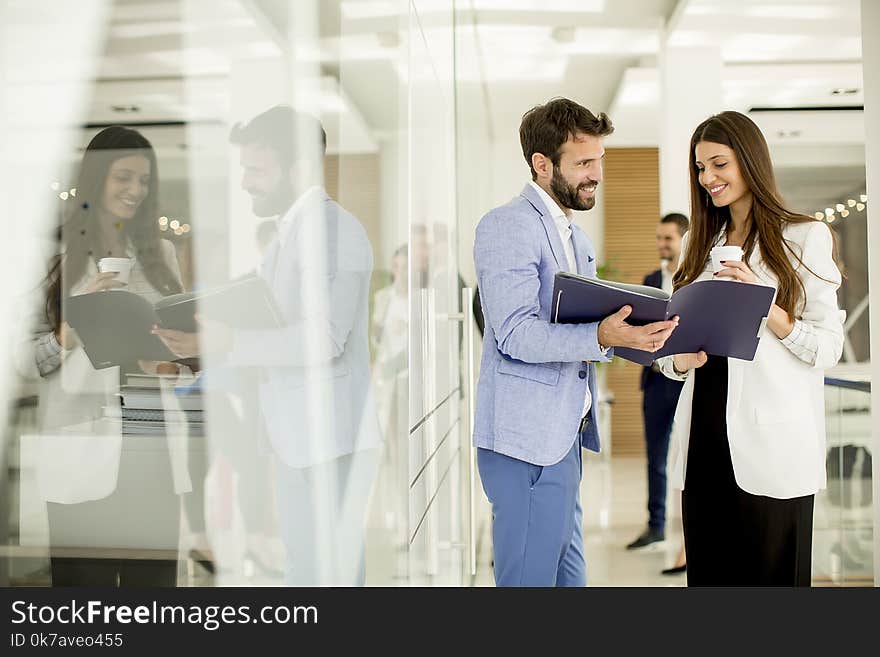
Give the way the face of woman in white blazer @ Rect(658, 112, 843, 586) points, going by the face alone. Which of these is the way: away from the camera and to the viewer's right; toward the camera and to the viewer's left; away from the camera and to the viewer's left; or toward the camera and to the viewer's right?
toward the camera and to the viewer's left

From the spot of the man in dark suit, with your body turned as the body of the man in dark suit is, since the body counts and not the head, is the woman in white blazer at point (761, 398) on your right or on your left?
on your left

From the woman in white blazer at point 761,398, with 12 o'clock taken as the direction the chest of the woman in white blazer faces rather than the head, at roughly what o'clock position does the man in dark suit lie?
The man in dark suit is roughly at 4 o'clock from the woman in white blazer.

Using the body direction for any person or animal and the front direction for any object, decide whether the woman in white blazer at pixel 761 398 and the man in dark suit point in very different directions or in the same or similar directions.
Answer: same or similar directions

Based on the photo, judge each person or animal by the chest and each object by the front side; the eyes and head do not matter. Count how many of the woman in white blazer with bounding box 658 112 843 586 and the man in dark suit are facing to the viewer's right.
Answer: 0

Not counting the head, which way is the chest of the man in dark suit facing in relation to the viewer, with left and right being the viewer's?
facing the viewer and to the left of the viewer
